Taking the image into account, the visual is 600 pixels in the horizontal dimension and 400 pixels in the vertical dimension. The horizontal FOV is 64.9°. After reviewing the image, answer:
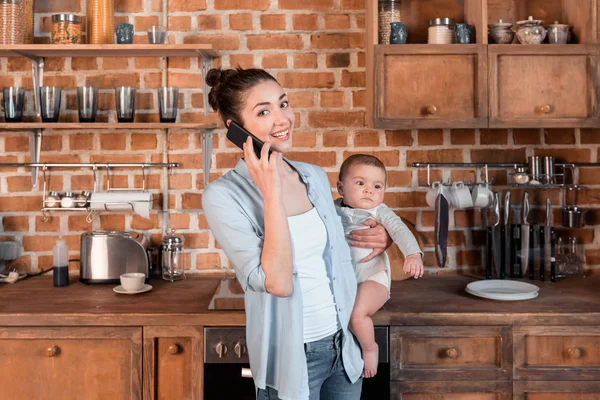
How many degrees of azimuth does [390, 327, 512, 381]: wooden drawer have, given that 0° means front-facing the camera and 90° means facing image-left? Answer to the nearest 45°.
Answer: approximately 0°

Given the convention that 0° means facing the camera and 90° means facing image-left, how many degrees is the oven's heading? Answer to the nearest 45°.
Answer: approximately 0°

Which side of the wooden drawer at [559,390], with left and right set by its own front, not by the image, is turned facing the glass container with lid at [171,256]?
right

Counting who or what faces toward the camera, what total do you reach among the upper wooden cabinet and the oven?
2
